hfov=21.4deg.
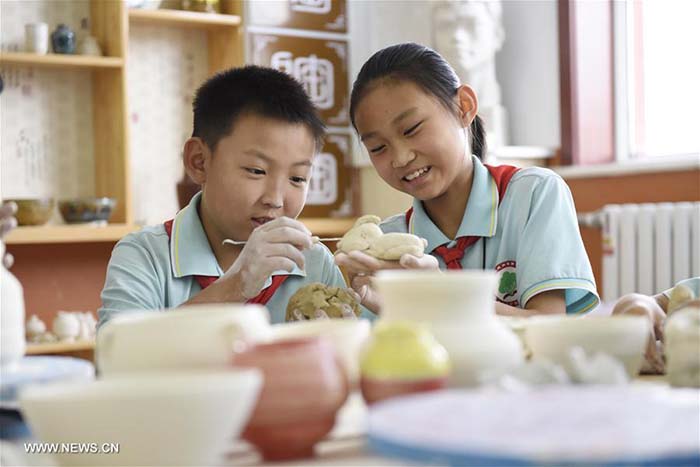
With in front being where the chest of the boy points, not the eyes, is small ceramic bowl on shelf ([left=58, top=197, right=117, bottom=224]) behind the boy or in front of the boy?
behind

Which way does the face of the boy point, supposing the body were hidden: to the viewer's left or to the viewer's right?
to the viewer's right

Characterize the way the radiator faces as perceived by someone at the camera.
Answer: facing the viewer

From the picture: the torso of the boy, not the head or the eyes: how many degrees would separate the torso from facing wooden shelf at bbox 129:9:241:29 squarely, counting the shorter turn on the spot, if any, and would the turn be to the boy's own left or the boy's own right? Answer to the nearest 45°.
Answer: approximately 135° to the boy's own left

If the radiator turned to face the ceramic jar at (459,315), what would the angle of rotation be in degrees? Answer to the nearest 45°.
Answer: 0° — it already faces it

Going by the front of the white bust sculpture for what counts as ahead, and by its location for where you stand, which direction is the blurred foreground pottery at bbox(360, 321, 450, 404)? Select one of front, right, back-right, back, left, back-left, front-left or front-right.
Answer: front-left

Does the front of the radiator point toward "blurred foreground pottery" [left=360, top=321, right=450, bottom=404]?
yes

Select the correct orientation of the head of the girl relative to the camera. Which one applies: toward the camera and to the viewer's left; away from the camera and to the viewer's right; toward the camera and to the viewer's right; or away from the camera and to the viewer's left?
toward the camera and to the viewer's left

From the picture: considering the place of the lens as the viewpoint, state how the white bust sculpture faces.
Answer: facing the viewer and to the left of the viewer

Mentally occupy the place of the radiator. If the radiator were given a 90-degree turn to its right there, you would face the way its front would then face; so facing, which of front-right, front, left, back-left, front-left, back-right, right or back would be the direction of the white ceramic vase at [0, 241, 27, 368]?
left

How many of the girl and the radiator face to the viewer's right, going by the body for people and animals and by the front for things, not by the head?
0

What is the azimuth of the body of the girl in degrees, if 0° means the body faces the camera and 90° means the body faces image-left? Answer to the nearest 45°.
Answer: approximately 45°

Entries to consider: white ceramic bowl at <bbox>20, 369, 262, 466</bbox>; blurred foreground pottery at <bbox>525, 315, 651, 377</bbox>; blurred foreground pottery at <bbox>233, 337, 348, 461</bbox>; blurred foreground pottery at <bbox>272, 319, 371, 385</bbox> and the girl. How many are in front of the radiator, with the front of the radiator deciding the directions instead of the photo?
5

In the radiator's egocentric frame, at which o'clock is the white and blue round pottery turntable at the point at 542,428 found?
The white and blue round pottery turntable is roughly at 12 o'clock from the radiator.
